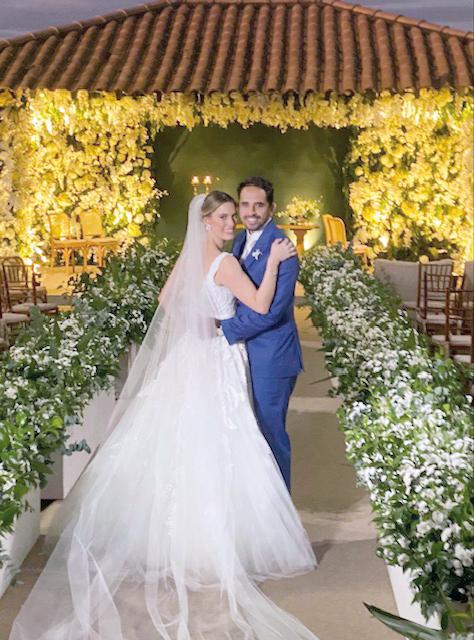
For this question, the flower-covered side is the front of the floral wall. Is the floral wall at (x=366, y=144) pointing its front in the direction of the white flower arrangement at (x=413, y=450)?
yes

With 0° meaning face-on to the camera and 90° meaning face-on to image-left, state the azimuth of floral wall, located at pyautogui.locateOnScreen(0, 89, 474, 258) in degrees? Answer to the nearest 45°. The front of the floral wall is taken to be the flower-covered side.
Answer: approximately 0°

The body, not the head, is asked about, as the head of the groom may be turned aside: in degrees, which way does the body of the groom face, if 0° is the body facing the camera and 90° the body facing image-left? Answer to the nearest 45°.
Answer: approximately 45°

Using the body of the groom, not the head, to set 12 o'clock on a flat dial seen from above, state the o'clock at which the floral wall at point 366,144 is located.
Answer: The floral wall is roughly at 5 o'clock from the groom.
